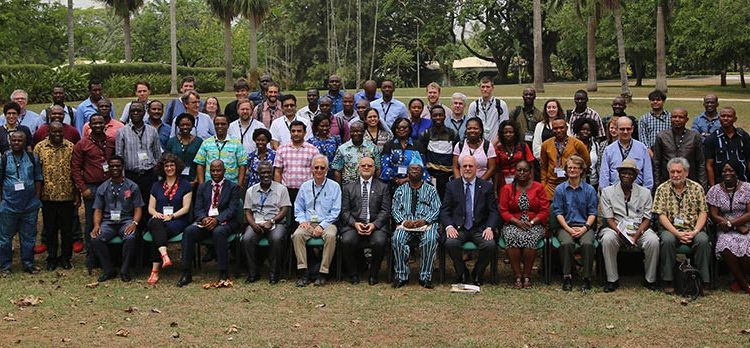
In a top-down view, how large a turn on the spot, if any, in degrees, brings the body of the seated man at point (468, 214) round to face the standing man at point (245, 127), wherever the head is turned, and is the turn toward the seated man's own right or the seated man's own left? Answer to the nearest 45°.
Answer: approximately 90° to the seated man's own right

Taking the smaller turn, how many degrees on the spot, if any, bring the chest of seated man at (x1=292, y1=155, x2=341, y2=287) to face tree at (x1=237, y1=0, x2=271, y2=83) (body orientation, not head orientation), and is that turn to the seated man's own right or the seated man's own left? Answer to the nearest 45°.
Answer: approximately 180°

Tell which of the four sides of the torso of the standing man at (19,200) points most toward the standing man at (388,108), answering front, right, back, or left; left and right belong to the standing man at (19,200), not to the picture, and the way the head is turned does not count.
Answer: left

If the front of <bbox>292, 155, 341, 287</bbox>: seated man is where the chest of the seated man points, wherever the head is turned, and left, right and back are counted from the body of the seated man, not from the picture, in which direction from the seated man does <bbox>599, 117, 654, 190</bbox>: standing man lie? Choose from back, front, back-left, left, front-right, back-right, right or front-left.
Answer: left

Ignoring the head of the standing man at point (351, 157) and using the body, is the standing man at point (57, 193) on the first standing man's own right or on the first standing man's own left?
on the first standing man's own right

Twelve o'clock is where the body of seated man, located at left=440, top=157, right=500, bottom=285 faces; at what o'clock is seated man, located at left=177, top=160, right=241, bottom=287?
seated man, located at left=177, top=160, right=241, bottom=287 is roughly at 3 o'clock from seated man, located at left=440, top=157, right=500, bottom=285.

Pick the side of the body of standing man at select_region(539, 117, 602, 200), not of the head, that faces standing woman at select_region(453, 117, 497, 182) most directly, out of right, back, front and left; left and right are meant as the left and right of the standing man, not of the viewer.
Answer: right

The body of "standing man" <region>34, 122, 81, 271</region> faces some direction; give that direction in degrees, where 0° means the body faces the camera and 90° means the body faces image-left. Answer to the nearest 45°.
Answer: approximately 0°

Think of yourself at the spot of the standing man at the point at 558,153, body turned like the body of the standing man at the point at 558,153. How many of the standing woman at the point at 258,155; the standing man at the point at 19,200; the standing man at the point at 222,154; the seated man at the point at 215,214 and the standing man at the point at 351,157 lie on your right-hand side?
5

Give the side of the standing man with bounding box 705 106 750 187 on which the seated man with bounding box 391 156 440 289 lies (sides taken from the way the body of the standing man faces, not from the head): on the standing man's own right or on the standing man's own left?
on the standing man's own right

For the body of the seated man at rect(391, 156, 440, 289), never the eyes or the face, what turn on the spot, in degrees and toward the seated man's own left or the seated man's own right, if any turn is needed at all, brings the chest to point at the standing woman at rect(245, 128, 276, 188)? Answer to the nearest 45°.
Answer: approximately 90° to the seated man's own right
